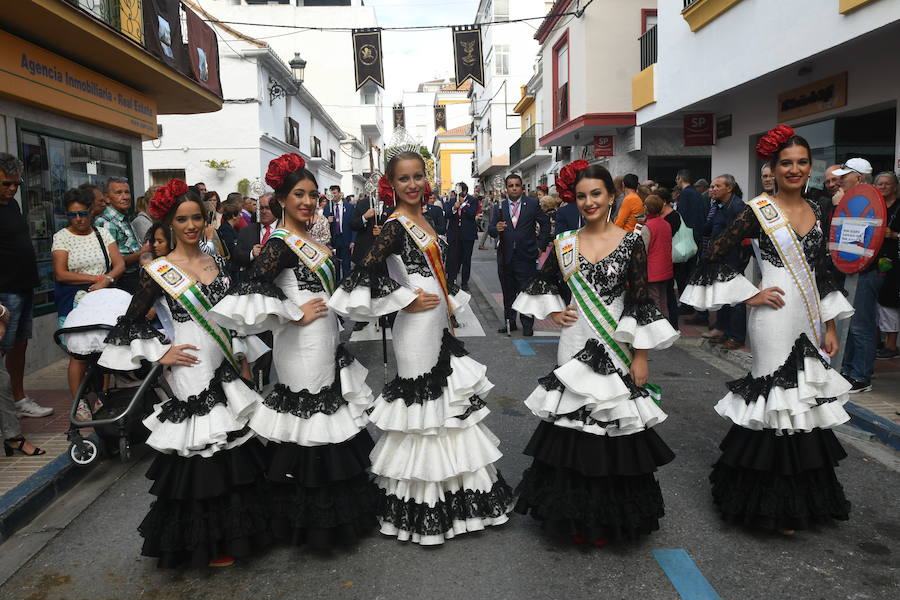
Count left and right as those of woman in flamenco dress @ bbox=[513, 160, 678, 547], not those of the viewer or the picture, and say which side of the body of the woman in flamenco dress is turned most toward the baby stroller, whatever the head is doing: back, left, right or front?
right

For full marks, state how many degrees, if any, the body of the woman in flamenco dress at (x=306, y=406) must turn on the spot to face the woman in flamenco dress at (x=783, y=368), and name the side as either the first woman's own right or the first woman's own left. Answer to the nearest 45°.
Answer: approximately 45° to the first woman's own left

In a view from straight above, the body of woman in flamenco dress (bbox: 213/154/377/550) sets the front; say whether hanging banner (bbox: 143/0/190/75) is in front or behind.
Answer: behind

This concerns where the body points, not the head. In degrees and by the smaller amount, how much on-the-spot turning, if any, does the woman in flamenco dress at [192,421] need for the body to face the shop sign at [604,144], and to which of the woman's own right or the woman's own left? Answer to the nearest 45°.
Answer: approximately 90° to the woman's own left

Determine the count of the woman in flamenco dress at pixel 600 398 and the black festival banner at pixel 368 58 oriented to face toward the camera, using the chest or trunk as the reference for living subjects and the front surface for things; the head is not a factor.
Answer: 2

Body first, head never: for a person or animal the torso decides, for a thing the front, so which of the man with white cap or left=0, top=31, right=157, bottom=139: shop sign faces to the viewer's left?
the man with white cap

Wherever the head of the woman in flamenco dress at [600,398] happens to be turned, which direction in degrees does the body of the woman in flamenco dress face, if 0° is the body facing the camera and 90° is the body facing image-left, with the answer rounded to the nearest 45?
approximately 0°

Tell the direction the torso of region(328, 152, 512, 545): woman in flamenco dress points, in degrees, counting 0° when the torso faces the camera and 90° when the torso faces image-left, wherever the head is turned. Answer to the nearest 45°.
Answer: approximately 315°

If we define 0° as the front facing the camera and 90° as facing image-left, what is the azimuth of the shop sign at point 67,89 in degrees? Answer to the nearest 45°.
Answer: approximately 315°

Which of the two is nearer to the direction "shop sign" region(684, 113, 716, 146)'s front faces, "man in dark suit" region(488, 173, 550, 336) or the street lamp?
the man in dark suit

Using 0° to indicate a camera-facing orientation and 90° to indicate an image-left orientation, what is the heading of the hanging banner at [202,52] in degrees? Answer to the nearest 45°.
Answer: approximately 315°
